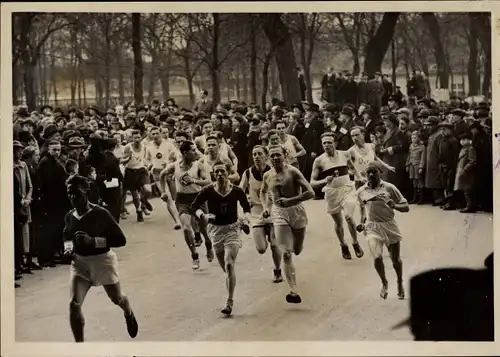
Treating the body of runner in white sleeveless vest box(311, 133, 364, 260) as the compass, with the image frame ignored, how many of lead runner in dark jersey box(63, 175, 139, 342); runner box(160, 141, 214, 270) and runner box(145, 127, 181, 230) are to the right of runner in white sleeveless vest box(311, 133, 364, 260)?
3

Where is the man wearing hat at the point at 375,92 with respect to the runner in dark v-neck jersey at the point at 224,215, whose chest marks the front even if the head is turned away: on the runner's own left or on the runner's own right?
on the runner's own left

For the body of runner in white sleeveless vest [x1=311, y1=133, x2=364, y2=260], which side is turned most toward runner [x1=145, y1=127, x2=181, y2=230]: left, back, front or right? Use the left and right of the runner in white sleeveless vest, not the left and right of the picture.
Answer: right

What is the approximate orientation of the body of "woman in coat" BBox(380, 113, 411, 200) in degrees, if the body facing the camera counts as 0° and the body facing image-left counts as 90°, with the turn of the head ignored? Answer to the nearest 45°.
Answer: approximately 45°

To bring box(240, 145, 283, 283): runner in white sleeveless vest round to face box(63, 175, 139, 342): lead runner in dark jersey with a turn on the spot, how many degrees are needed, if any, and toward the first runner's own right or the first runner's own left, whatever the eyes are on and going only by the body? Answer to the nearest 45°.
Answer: approximately 90° to the first runner's own right

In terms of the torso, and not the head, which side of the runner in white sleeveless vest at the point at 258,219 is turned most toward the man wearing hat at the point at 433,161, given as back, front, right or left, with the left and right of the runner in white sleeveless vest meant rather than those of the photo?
left
